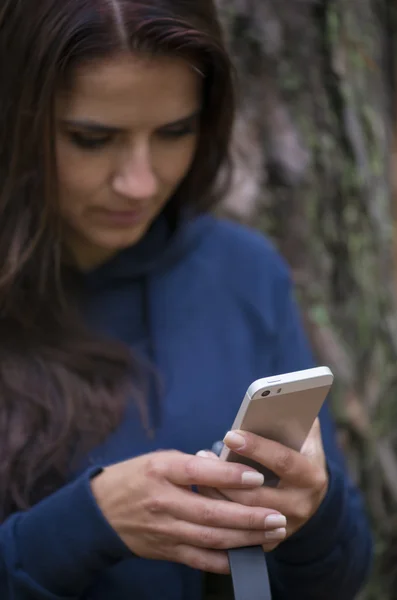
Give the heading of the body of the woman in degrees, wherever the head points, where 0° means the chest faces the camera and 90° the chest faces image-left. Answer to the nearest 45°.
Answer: approximately 315°

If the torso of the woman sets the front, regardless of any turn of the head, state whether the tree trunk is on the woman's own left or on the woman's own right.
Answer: on the woman's own left
